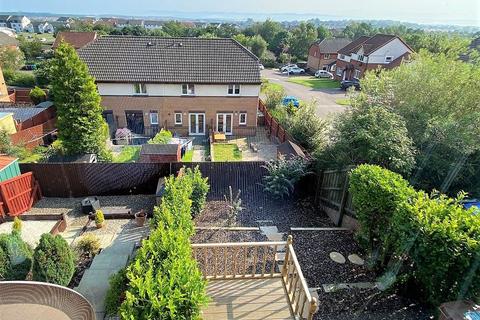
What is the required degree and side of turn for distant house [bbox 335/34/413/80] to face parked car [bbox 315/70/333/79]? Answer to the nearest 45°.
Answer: approximately 90° to its right

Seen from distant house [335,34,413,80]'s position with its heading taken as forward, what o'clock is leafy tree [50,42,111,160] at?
The leafy tree is roughly at 11 o'clock from the distant house.

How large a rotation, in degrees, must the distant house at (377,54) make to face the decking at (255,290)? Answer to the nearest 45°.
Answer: approximately 45° to its left

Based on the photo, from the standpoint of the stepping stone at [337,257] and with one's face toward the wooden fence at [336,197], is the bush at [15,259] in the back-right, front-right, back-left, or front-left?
back-left

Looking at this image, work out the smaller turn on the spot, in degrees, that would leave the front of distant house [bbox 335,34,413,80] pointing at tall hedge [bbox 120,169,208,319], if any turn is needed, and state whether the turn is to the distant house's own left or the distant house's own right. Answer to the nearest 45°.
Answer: approximately 45° to the distant house's own left

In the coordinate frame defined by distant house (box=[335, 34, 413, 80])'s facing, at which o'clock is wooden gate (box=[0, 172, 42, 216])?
The wooden gate is roughly at 11 o'clock from the distant house.

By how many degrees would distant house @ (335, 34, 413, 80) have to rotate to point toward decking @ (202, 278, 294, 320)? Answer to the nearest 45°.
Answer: approximately 45° to its left

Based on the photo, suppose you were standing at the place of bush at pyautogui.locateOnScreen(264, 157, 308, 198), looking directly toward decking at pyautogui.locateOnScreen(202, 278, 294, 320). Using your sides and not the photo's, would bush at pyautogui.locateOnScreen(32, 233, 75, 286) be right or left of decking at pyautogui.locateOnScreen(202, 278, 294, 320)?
right

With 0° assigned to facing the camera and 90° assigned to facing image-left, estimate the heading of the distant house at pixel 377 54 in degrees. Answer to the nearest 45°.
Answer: approximately 45°

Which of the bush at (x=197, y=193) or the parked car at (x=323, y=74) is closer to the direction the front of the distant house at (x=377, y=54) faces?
the bush

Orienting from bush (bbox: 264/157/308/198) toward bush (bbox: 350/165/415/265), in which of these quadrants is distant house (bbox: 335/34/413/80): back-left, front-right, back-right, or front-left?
back-left

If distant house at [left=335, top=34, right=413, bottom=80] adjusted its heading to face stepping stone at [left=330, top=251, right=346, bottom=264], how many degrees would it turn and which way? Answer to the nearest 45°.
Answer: approximately 45° to its left
